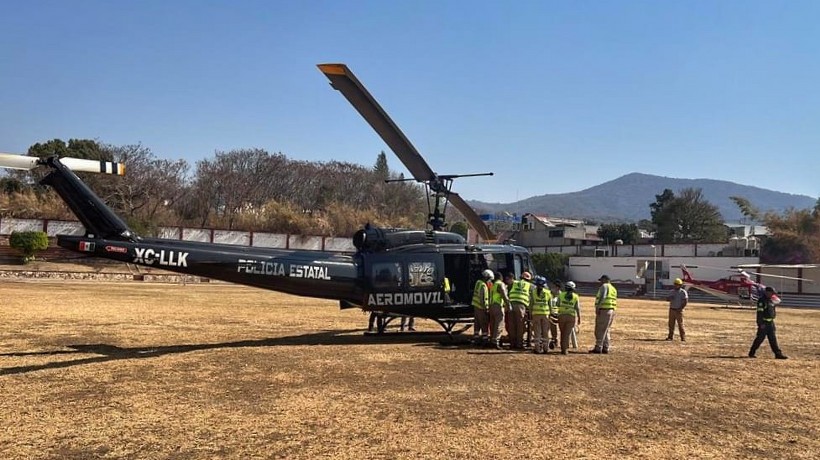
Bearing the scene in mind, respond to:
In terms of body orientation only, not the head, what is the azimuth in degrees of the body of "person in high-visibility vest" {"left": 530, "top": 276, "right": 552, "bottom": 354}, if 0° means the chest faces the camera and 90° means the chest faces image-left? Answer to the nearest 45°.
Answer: approximately 180°

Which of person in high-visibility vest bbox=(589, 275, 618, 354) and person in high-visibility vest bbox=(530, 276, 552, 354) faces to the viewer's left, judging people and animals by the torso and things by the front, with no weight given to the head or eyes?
person in high-visibility vest bbox=(589, 275, 618, 354)

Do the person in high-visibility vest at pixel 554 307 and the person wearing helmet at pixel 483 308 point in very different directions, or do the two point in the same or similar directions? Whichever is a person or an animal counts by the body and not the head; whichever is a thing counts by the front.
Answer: very different directions

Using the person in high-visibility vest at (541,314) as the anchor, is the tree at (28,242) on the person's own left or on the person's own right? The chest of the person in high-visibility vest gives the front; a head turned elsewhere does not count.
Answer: on the person's own left

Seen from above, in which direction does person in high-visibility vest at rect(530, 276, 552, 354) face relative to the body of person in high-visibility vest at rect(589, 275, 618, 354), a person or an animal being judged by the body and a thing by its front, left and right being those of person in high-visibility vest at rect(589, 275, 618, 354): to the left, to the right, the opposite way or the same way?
to the right

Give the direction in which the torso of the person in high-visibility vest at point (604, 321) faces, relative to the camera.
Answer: to the viewer's left

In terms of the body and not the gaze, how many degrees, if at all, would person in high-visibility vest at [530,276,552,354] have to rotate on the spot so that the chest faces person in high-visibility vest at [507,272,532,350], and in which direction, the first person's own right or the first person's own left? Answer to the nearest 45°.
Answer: approximately 45° to the first person's own left
